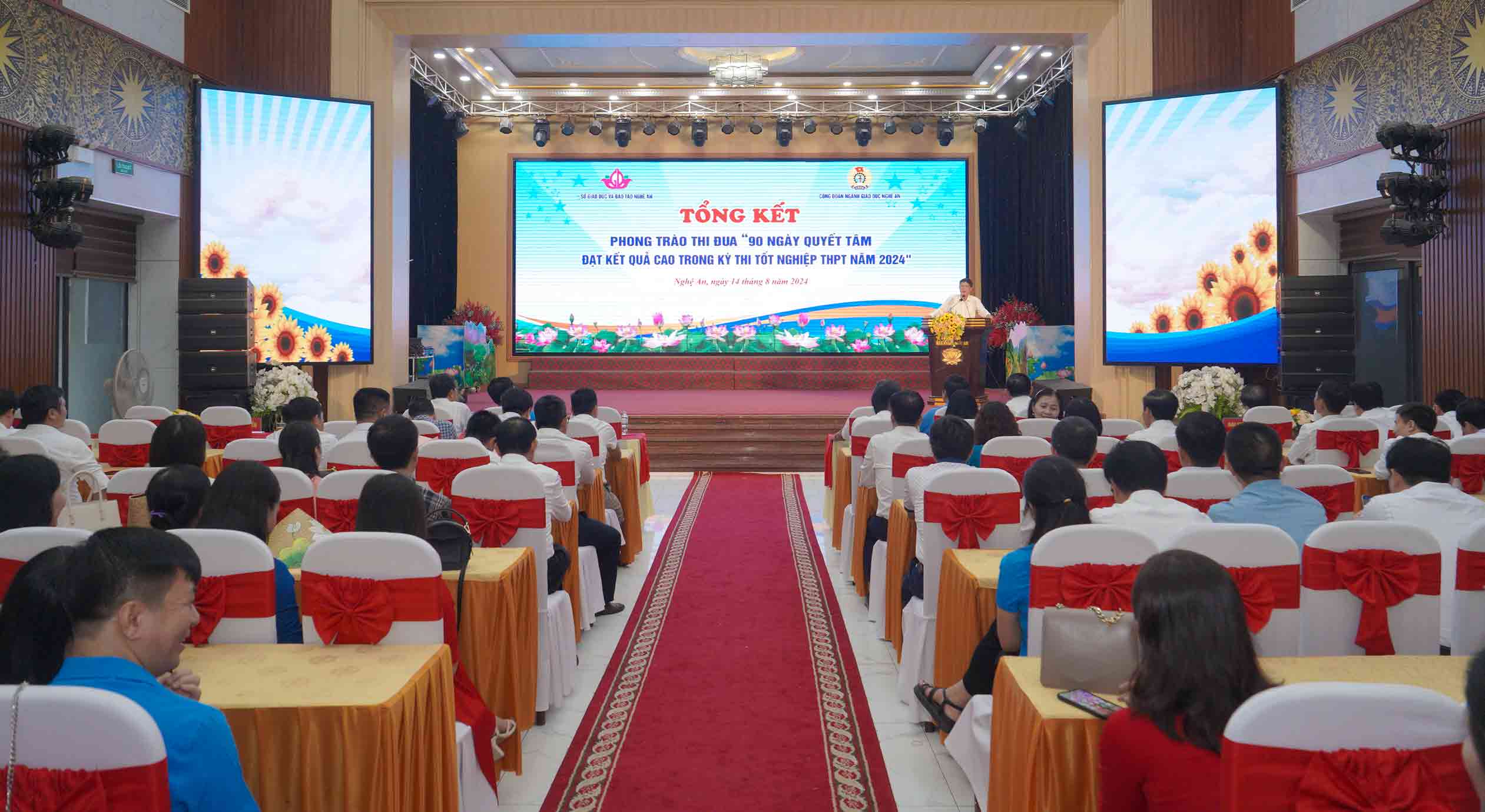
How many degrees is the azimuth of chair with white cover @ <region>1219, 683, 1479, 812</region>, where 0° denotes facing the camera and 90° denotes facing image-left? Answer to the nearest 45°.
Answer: approximately 180°

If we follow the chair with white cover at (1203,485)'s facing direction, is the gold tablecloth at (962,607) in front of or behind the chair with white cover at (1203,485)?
behind

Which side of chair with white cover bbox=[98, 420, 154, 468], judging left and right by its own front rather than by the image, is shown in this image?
back

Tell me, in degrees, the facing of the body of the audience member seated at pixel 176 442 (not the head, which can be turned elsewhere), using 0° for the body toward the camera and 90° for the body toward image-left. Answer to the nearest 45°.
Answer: approximately 180°

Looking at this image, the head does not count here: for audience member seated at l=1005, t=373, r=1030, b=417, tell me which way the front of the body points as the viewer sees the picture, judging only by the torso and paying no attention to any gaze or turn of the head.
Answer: away from the camera

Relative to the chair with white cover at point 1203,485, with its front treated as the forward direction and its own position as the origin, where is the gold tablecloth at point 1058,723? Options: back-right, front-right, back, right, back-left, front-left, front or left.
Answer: back

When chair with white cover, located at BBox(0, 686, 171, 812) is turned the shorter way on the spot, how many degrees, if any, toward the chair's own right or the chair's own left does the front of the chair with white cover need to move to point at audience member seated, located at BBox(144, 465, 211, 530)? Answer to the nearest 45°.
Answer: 0° — it already faces them

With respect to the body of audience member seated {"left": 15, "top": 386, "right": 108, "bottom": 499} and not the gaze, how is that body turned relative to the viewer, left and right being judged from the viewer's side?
facing away from the viewer and to the right of the viewer

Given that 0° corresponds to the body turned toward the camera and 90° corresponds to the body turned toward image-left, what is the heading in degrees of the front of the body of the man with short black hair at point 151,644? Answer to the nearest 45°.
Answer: approximately 225°

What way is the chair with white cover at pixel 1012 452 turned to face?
away from the camera

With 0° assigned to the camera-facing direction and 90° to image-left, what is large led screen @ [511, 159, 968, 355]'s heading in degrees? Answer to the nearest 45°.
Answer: approximately 0°

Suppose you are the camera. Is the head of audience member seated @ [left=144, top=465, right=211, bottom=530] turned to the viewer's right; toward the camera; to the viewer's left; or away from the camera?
away from the camera

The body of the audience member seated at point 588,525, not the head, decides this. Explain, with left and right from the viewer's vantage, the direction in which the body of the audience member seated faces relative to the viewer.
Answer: facing away from the viewer and to the right of the viewer
